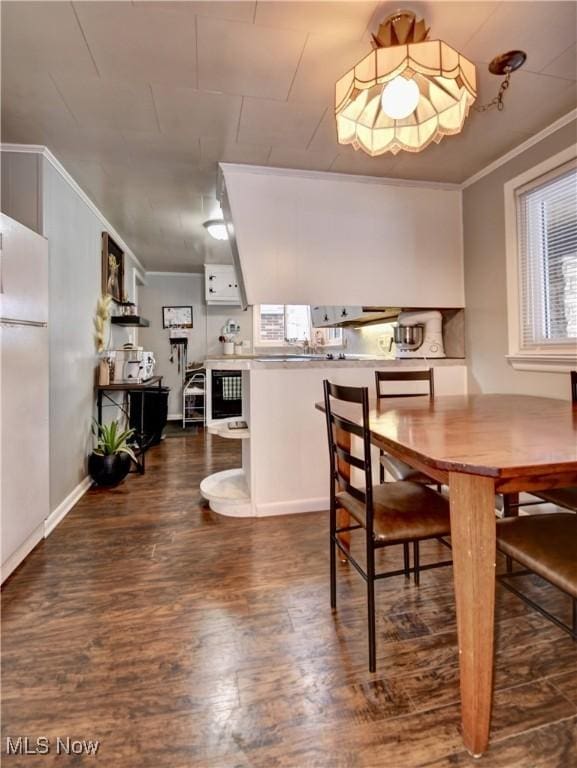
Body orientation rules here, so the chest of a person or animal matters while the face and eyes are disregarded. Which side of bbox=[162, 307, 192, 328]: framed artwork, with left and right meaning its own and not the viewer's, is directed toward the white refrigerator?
front

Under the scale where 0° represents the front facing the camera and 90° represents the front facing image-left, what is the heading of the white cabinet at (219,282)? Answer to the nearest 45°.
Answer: approximately 0°

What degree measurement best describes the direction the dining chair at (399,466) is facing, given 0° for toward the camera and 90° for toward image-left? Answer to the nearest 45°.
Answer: approximately 315°

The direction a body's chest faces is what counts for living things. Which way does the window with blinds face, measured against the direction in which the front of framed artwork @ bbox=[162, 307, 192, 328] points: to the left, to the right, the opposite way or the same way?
to the right

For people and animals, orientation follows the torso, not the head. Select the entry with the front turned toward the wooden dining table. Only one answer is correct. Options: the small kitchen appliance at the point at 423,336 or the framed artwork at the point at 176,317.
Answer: the framed artwork

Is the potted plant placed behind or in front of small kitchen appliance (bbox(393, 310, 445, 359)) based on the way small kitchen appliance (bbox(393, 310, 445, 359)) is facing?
in front

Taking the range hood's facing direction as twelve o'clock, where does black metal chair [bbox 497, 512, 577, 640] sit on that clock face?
The black metal chair is roughly at 10 o'clock from the range hood.

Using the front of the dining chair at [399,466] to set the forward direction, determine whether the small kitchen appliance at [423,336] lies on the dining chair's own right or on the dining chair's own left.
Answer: on the dining chair's own left

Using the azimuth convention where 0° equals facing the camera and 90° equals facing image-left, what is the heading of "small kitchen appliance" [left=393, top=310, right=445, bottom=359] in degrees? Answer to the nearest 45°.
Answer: approximately 90°

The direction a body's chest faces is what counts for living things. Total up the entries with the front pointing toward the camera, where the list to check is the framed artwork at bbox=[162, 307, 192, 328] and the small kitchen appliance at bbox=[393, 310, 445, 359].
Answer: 1

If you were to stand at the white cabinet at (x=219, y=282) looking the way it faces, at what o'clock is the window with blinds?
The window with blinds is roughly at 11 o'clock from the white cabinet.
